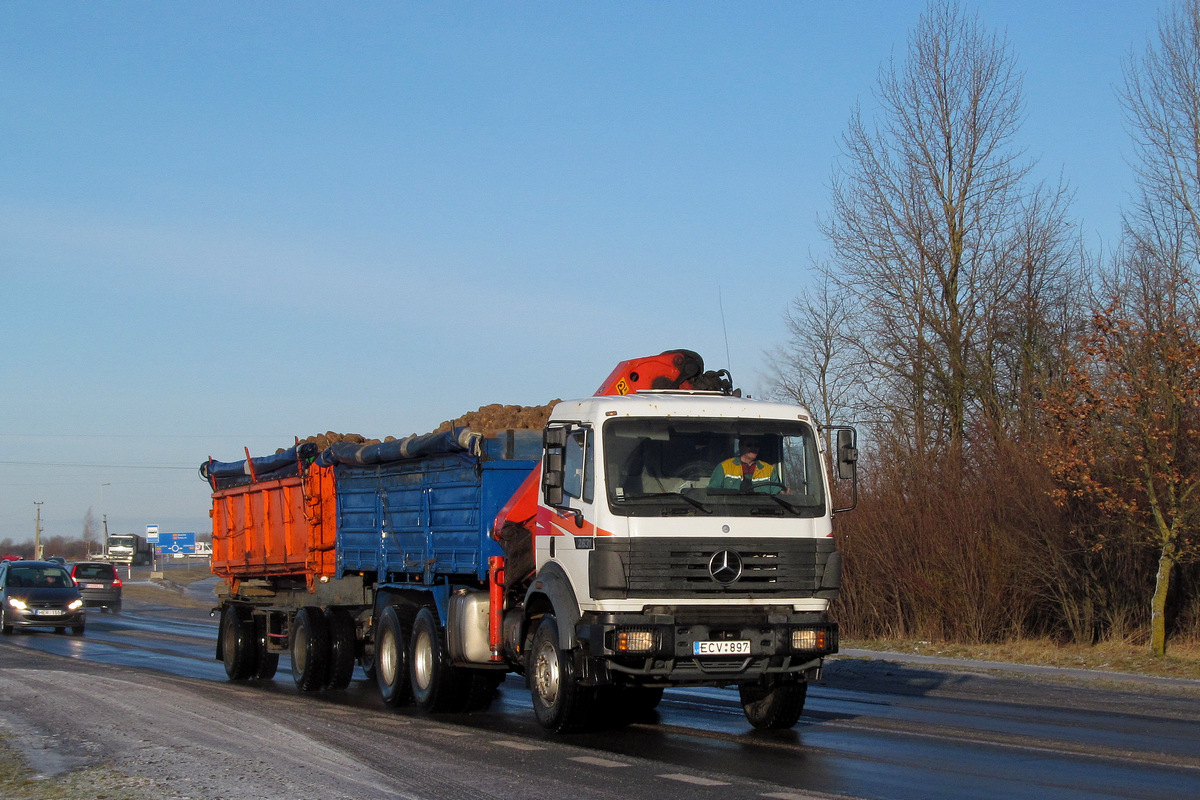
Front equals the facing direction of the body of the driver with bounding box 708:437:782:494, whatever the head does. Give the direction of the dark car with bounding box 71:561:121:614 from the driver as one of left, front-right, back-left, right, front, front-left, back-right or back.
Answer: back

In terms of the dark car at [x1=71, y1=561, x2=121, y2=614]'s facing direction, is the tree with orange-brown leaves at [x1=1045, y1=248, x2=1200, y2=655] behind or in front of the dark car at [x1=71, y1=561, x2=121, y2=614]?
behind

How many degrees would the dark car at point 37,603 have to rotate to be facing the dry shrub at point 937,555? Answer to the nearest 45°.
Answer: approximately 45° to its left

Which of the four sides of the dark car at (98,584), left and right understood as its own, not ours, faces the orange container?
back

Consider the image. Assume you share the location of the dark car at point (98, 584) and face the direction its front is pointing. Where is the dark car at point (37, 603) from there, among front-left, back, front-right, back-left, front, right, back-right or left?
back

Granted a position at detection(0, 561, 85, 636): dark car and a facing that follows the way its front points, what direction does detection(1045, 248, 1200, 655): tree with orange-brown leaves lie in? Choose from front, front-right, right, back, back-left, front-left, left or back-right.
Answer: front-left

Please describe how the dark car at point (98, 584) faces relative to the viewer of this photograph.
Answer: facing away from the viewer

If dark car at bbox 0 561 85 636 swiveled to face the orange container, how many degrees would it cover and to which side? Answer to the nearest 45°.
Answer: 0° — it already faces it

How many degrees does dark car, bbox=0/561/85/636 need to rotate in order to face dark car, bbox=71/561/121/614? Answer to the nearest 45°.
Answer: approximately 180°

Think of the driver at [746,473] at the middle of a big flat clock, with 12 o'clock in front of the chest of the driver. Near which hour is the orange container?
The orange container is roughly at 6 o'clock from the driver.

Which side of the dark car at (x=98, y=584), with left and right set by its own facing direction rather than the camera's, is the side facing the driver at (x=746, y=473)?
back

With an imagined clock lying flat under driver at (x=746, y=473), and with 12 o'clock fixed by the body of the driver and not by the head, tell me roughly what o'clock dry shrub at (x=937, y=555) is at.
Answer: The dry shrub is roughly at 8 o'clock from the driver.

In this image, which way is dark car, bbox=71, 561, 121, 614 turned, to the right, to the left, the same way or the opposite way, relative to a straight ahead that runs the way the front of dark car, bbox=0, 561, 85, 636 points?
the opposite way

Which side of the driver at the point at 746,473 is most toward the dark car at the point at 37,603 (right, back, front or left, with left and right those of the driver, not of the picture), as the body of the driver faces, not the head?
back
